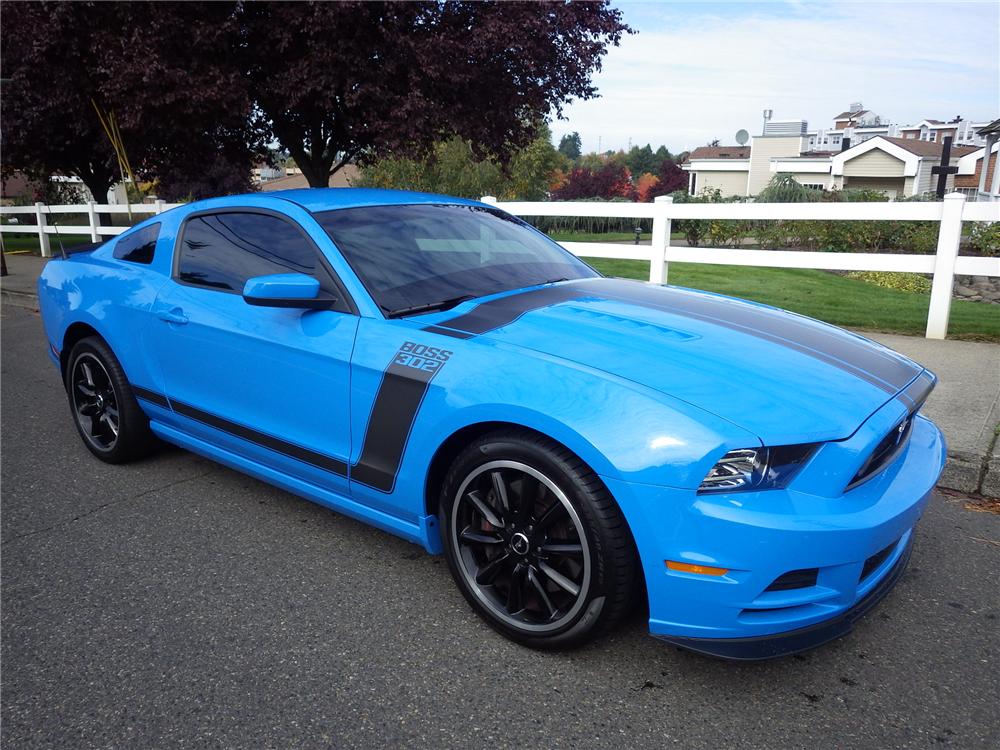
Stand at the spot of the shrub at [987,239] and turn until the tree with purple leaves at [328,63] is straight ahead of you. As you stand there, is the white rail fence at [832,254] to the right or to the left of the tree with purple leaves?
left

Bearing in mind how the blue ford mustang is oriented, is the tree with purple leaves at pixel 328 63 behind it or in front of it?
behind

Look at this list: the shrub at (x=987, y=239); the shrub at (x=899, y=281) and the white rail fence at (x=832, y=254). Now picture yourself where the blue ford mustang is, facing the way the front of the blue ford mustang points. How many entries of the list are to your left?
3

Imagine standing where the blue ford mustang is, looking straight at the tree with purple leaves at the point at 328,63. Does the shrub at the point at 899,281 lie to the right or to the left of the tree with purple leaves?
right

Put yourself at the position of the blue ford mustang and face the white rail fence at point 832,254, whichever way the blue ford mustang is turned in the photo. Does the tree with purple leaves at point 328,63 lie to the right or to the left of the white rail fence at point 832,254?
left

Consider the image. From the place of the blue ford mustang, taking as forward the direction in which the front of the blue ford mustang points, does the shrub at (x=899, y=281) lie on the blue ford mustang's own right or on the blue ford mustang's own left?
on the blue ford mustang's own left

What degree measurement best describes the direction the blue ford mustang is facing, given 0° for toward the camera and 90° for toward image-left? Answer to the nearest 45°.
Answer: approximately 315°

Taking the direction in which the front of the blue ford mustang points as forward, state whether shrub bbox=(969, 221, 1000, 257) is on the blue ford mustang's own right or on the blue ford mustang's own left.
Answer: on the blue ford mustang's own left

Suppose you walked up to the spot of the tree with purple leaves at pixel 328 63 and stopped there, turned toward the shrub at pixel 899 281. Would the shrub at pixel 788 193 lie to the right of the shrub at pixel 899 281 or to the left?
left

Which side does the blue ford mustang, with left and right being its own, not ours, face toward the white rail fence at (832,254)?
left
